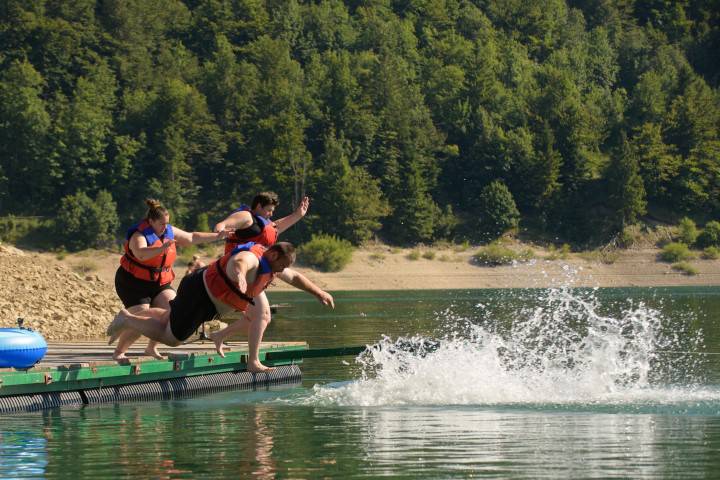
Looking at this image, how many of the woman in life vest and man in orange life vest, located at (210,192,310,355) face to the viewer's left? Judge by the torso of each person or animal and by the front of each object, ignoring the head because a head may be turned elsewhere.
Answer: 0

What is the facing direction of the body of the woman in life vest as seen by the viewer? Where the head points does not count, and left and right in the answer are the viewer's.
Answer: facing the viewer and to the right of the viewer

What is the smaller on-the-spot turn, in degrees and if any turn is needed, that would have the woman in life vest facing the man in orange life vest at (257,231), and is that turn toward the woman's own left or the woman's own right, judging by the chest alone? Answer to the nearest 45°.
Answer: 0° — they already face them

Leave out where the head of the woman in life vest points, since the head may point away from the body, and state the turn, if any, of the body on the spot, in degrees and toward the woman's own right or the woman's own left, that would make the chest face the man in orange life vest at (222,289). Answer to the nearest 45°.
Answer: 0° — they already face them

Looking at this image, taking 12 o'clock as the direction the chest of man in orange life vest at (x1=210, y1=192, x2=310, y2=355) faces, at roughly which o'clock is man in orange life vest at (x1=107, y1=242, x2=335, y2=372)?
man in orange life vest at (x1=107, y1=242, x2=335, y2=372) is roughly at 4 o'clock from man in orange life vest at (x1=210, y1=192, x2=310, y2=355).

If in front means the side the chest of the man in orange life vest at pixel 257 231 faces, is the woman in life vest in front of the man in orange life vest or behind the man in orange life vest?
behind

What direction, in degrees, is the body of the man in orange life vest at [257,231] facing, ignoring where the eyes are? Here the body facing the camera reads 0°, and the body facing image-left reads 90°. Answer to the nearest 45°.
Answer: approximately 270°
